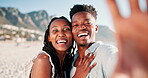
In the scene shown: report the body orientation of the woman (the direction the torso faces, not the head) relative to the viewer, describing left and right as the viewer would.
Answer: facing the viewer and to the right of the viewer

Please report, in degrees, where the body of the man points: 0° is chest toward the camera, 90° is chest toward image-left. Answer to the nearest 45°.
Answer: approximately 45°

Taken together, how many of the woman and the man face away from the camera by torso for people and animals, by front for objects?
0

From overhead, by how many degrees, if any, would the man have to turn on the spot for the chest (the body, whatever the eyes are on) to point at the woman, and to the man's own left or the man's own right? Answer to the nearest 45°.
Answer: approximately 45° to the man's own right

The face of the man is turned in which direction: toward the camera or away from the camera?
toward the camera
